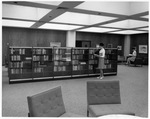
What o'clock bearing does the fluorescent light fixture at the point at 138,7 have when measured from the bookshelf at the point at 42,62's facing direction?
The fluorescent light fixture is roughly at 10 o'clock from the bookshelf.

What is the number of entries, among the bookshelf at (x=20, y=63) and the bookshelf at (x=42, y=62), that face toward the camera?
2

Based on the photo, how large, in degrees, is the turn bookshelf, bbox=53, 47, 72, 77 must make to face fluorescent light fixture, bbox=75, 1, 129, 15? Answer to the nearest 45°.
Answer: approximately 45° to its left

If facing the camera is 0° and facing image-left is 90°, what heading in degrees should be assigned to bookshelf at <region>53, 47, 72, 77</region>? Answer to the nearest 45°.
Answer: approximately 0°

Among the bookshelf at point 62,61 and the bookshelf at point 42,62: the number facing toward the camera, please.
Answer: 2
